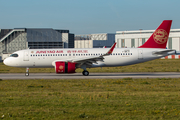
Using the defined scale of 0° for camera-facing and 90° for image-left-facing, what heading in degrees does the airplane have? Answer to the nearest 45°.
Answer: approximately 90°
